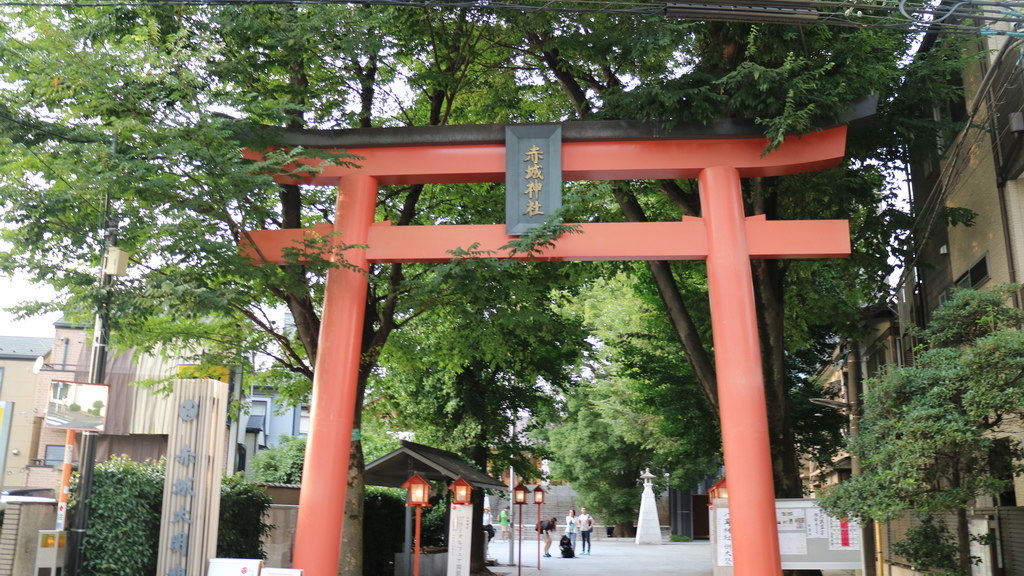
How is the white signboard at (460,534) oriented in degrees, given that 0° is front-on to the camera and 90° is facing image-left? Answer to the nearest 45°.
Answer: approximately 0°

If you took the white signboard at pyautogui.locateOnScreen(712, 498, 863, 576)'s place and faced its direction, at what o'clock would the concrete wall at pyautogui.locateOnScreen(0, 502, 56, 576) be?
The concrete wall is roughly at 2 o'clock from the white signboard.

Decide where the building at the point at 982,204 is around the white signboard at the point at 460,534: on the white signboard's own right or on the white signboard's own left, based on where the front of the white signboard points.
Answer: on the white signboard's own left

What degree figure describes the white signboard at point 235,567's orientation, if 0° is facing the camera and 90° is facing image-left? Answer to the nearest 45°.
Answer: approximately 0°

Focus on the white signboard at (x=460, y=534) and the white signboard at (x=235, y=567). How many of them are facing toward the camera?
2

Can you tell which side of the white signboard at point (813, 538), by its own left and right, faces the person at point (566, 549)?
back

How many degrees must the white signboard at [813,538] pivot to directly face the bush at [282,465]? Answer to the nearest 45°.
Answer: approximately 135° to its right

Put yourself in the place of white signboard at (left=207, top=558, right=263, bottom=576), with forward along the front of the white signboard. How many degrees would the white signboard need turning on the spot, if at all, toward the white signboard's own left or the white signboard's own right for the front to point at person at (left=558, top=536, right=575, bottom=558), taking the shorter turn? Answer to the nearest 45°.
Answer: approximately 135° to the white signboard's own left
